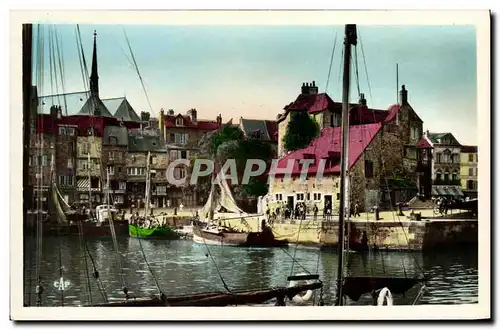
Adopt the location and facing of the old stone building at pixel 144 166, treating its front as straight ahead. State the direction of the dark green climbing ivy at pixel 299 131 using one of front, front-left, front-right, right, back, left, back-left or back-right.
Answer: left

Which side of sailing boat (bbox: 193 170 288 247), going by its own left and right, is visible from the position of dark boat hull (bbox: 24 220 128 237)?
front

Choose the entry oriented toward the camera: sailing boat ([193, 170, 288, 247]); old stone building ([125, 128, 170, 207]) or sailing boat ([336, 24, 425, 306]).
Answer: the old stone building

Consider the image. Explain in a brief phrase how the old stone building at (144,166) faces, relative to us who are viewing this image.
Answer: facing the viewer

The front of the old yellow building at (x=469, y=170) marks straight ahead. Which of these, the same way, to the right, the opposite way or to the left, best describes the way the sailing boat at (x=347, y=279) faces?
to the right

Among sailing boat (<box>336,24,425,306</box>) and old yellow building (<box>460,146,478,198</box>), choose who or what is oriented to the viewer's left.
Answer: the sailing boat

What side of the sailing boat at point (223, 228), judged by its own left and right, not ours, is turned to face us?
left

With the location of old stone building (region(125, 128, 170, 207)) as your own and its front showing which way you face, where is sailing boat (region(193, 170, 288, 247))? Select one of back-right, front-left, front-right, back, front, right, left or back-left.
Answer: left

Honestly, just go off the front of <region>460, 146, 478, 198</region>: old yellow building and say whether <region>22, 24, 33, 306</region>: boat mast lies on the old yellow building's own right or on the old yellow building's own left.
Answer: on the old yellow building's own right

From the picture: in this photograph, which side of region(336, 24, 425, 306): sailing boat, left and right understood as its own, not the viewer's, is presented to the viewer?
left

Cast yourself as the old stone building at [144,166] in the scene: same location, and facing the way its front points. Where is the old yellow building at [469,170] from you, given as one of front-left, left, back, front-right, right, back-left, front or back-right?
left

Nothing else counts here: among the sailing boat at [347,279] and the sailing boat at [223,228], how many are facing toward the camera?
0

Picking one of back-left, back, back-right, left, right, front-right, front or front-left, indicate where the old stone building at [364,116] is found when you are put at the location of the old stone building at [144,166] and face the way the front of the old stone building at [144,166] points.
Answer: left
